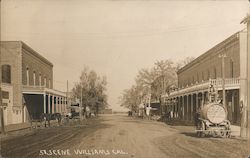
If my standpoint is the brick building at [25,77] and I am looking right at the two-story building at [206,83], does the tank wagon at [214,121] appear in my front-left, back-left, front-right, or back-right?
front-right

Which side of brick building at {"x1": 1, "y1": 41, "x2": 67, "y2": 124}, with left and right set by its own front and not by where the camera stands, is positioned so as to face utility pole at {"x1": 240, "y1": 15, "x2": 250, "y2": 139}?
front

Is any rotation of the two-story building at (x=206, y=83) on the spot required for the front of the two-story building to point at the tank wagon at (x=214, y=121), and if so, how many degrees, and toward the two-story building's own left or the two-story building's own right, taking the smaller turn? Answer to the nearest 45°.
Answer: approximately 45° to the two-story building's own left

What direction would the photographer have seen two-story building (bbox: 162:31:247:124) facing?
facing the viewer and to the left of the viewer

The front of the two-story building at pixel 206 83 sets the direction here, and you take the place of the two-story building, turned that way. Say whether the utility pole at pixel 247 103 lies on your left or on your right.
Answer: on your left

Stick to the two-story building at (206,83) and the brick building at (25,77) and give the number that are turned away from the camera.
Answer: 0

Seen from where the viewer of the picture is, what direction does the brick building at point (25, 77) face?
facing the viewer and to the right of the viewer

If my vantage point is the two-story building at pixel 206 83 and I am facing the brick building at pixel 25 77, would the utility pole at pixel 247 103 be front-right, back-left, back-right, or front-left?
front-left
